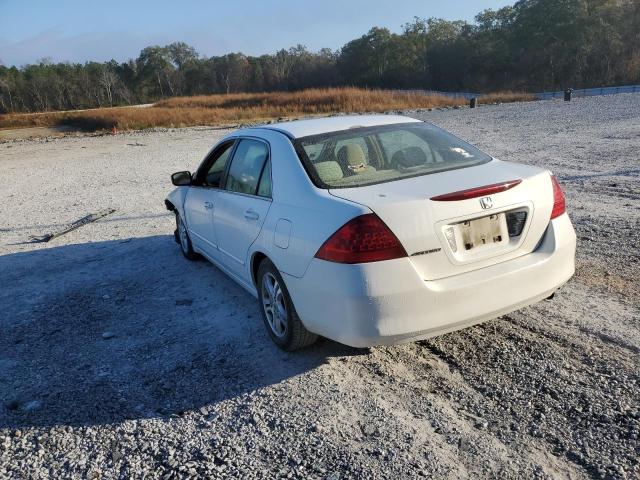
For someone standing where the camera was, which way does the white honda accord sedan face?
facing away from the viewer and to the left of the viewer
